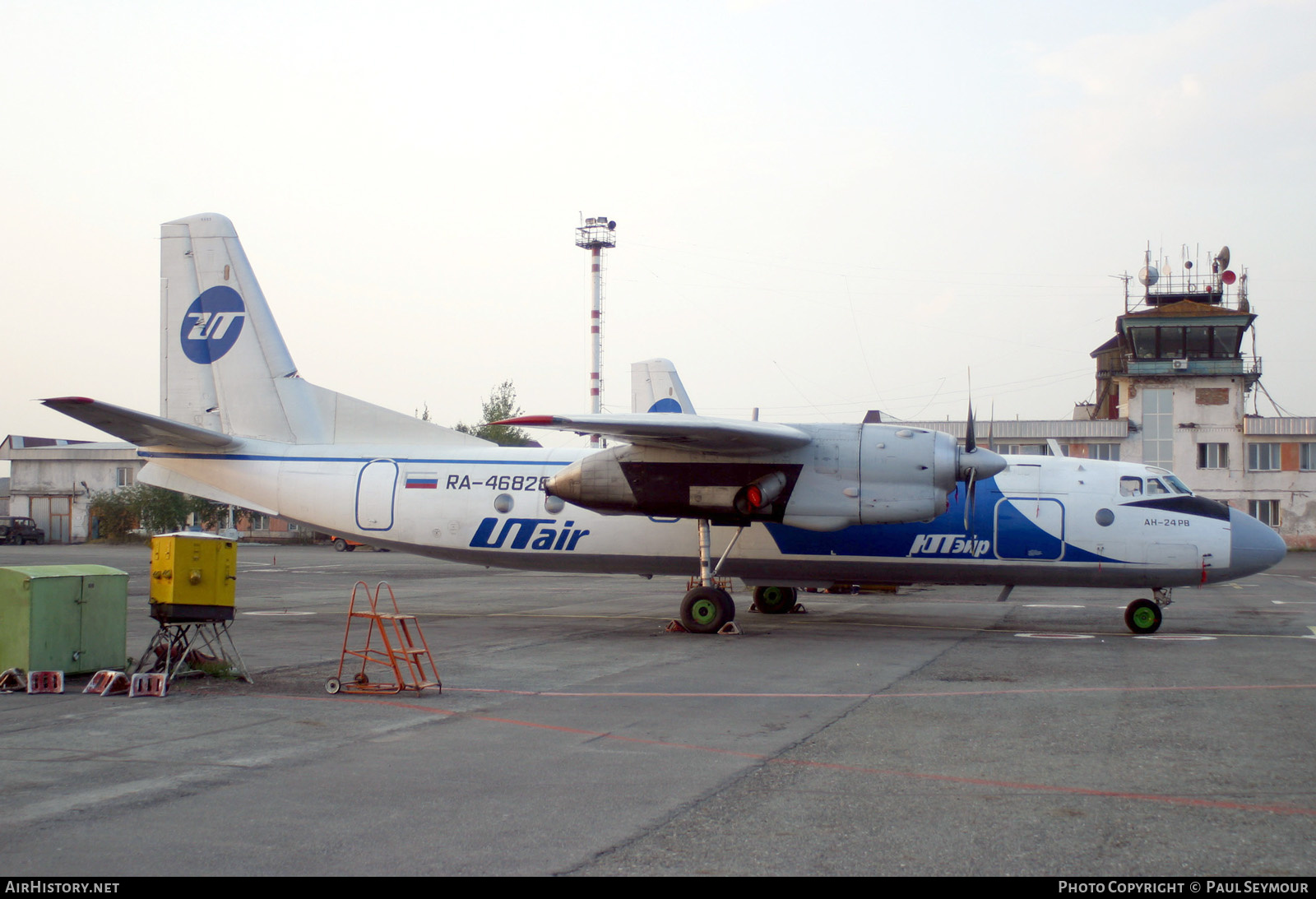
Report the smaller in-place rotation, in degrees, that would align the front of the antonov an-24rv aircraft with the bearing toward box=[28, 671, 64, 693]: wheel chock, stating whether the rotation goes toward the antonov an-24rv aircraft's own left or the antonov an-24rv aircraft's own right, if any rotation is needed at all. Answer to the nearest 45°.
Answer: approximately 135° to the antonov an-24rv aircraft's own right

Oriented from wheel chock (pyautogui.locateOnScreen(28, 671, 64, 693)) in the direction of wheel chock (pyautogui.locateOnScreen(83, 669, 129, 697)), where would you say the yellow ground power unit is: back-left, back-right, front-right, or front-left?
front-left

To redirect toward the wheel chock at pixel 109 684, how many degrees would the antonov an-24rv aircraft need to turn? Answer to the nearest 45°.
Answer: approximately 135° to its right

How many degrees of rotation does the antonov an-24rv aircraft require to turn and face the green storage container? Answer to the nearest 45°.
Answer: approximately 135° to its right

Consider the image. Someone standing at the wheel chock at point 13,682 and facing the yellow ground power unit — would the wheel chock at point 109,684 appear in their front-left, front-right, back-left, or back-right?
front-right

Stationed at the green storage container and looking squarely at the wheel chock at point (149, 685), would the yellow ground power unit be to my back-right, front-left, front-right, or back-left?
front-left

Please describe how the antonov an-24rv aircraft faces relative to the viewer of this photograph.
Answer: facing to the right of the viewer

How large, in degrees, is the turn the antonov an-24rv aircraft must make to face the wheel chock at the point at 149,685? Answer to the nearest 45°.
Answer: approximately 135° to its right

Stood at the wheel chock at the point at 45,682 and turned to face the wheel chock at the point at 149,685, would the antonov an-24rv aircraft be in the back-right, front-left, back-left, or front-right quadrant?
front-left

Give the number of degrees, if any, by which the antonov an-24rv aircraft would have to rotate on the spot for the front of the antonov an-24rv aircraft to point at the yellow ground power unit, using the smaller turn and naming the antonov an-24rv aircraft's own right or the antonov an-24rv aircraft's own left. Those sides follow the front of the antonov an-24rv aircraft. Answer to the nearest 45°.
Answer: approximately 135° to the antonov an-24rv aircraft's own right
